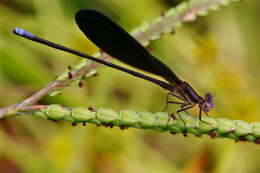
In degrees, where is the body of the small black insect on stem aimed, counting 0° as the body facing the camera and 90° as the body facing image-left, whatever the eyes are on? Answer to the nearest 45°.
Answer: approximately 270°
